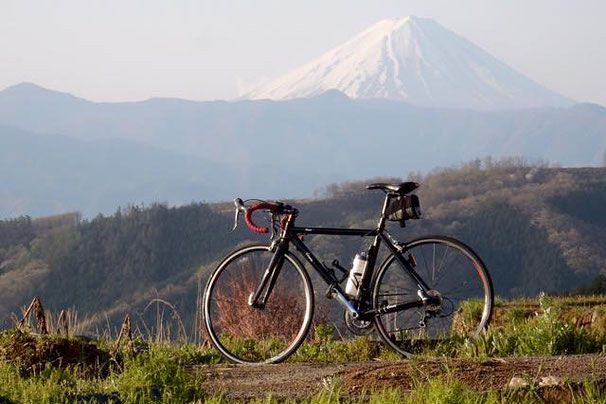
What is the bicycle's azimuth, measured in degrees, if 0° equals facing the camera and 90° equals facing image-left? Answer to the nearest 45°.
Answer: approximately 90°
